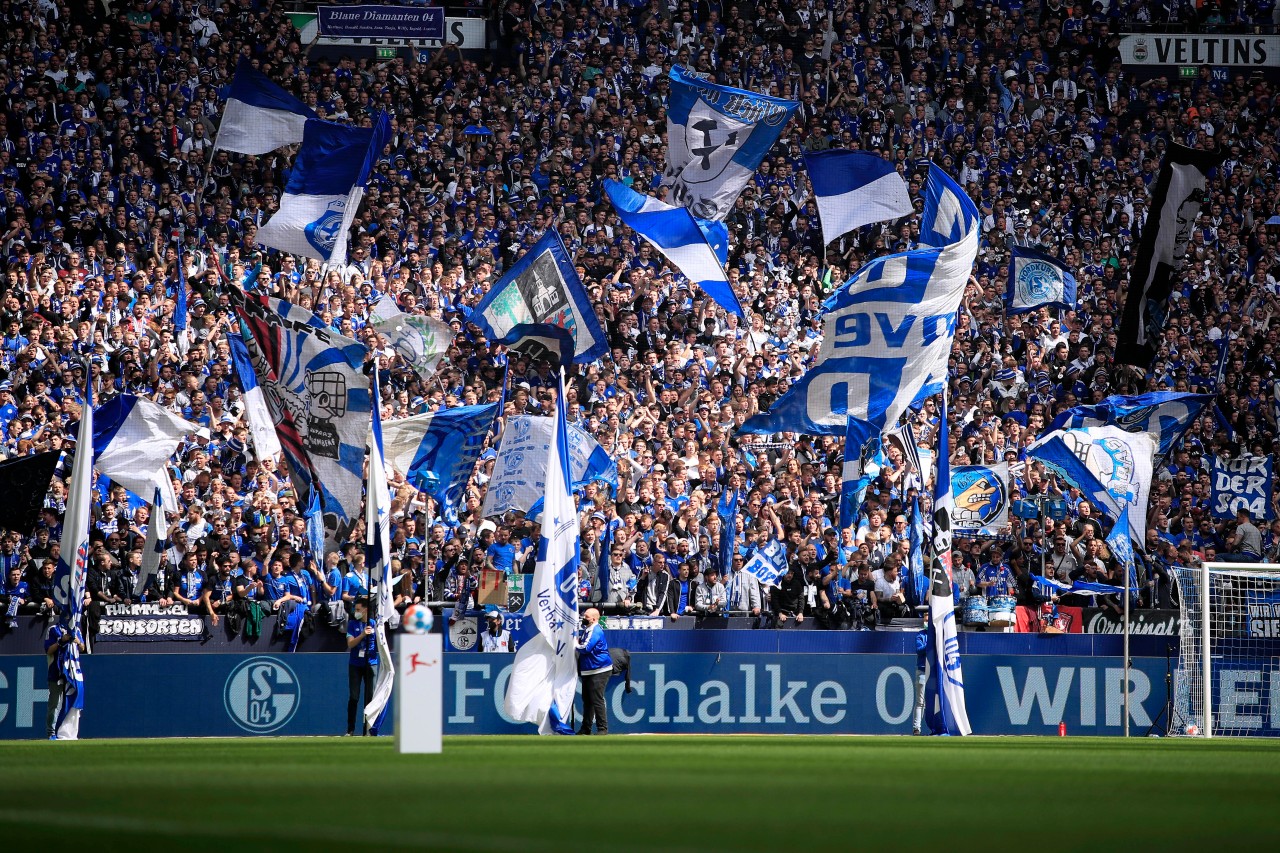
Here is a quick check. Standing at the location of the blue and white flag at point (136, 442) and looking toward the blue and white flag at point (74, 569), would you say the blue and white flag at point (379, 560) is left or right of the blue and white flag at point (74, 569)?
left

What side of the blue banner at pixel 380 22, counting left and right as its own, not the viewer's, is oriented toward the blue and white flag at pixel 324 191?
front

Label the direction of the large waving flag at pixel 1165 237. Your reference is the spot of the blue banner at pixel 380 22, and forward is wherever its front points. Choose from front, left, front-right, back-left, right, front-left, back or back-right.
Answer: front-left

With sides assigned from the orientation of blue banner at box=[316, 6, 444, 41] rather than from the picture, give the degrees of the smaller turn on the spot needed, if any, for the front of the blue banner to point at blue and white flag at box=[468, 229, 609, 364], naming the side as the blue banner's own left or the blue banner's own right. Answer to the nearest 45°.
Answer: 0° — it already faces it

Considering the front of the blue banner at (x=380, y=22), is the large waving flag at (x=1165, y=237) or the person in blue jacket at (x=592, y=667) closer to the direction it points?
the person in blue jacket

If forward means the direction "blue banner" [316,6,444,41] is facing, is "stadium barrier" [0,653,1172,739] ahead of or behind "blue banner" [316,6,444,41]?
ahead

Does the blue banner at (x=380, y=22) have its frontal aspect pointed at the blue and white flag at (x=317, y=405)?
yes

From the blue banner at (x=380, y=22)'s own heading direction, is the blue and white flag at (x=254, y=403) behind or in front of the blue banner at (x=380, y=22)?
in front

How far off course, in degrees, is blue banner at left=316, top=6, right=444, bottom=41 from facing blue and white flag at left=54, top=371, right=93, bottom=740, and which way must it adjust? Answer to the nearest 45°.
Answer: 0° — it already faces it

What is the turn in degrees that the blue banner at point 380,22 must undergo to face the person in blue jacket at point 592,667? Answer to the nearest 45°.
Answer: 0° — it already faces them

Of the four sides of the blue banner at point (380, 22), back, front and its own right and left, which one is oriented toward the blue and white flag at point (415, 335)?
front

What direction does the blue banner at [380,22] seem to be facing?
toward the camera

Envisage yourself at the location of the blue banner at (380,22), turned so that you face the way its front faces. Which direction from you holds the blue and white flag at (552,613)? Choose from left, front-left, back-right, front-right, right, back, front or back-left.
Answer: front
